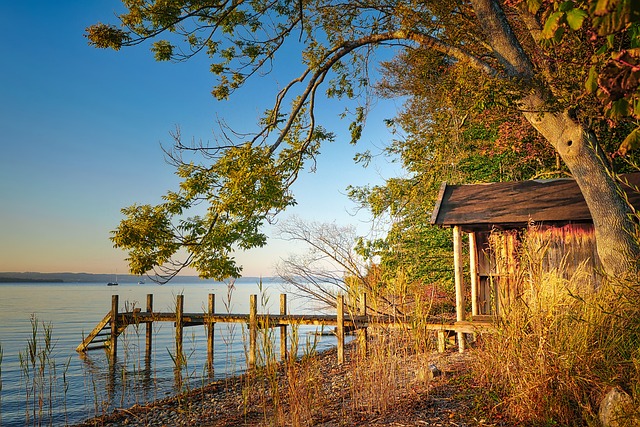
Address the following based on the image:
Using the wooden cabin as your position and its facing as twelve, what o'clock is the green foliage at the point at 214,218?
The green foliage is roughly at 11 o'clock from the wooden cabin.

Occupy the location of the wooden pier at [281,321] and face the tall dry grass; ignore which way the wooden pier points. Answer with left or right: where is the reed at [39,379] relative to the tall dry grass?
right

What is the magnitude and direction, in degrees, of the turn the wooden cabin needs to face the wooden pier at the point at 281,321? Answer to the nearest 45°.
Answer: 0° — it already faces it

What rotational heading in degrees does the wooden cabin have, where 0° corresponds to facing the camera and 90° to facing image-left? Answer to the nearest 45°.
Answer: approximately 90°
